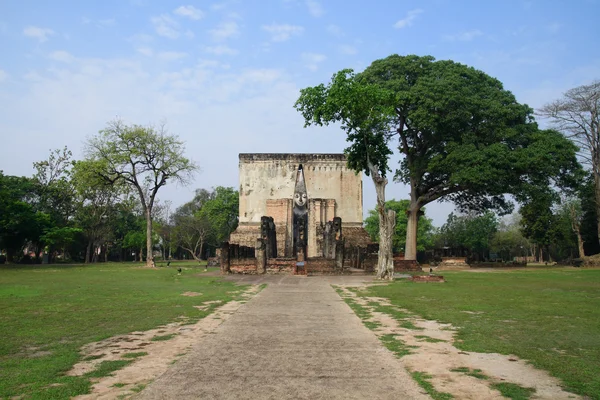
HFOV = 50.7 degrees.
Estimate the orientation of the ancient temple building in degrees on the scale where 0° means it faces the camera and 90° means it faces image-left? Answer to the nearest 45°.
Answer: approximately 0°

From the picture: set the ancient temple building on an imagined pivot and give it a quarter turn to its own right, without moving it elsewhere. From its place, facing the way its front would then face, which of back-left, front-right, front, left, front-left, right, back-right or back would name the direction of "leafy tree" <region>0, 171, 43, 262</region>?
front

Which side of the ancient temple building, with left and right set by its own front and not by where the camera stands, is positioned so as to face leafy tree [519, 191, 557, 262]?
left

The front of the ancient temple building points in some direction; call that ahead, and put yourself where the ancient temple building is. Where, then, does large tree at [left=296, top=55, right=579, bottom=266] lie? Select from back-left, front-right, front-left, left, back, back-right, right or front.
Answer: front-left

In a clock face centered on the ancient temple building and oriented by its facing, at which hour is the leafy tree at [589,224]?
The leafy tree is roughly at 9 o'clock from the ancient temple building.
